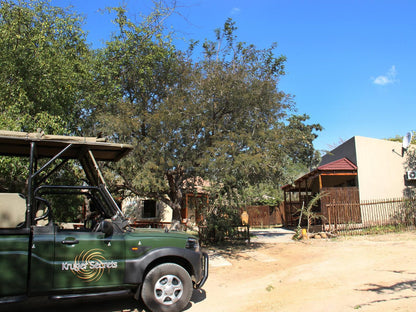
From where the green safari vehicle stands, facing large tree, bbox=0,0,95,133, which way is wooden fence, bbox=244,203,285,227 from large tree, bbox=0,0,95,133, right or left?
right

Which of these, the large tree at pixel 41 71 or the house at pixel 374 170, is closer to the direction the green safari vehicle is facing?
the house

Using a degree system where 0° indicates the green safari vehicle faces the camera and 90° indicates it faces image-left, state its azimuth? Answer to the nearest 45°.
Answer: approximately 270°

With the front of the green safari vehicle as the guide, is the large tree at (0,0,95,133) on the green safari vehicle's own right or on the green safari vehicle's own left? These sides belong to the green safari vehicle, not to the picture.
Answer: on the green safari vehicle's own left

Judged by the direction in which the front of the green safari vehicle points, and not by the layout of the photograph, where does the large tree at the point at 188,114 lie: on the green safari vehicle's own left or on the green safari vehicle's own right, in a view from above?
on the green safari vehicle's own left

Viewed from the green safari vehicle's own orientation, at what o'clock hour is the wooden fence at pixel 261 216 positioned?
The wooden fence is roughly at 10 o'clock from the green safari vehicle.

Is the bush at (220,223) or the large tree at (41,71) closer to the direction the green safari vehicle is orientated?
the bush

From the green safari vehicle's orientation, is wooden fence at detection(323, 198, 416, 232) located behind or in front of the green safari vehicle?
in front

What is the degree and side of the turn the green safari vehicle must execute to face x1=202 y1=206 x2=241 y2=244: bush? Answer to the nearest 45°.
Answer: approximately 45° to its left
